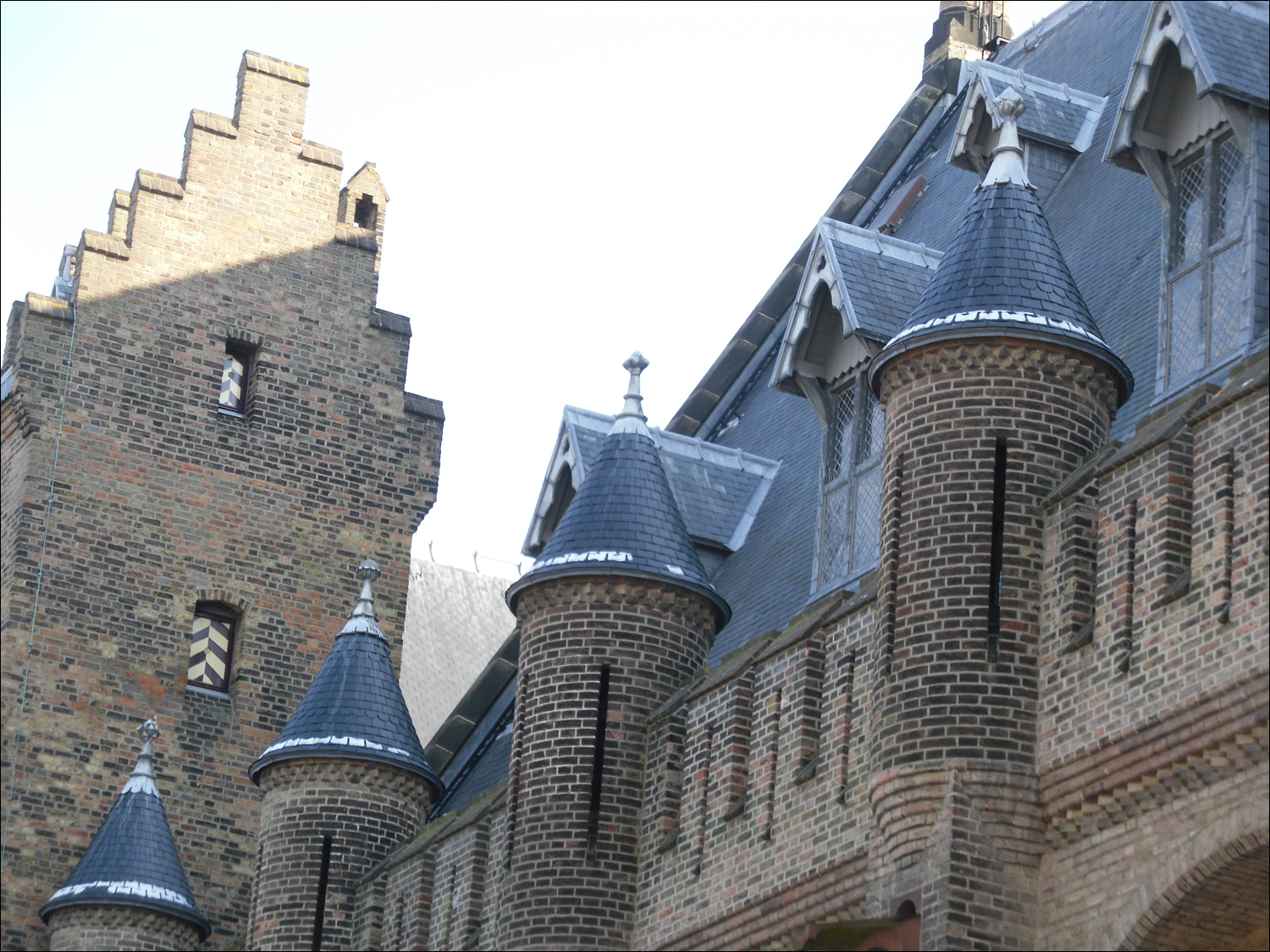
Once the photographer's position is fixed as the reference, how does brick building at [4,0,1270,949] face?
facing the viewer and to the left of the viewer
